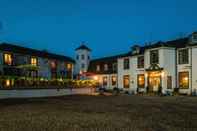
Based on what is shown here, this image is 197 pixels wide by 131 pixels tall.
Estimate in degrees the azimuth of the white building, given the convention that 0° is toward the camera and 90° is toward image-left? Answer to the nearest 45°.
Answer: approximately 45°
